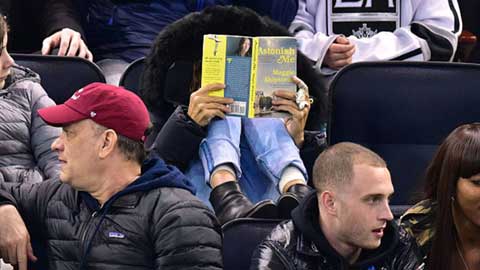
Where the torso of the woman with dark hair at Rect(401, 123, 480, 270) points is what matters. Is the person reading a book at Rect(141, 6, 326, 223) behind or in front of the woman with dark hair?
behind

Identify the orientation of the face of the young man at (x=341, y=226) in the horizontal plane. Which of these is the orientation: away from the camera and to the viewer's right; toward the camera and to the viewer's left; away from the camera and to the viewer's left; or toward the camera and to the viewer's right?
toward the camera and to the viewer's right

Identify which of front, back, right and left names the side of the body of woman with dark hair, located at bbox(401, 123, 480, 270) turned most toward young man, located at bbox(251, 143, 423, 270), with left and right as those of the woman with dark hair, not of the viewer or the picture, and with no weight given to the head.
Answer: right

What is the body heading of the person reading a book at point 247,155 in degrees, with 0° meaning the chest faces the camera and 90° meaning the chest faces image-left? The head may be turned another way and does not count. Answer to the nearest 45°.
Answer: approximately 0°

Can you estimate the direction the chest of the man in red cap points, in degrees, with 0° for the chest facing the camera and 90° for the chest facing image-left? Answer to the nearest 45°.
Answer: approximately 45°

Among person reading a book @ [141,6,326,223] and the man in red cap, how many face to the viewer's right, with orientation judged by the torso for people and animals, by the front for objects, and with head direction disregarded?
0

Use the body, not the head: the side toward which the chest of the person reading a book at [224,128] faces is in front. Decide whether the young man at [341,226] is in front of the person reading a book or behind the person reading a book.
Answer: in front

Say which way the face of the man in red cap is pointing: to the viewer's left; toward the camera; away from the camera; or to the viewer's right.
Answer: to the viewer's left

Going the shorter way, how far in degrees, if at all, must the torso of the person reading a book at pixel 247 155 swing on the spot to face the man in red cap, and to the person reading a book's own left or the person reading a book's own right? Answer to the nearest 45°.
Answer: approximately 45° to the person reading a book's own right
